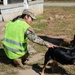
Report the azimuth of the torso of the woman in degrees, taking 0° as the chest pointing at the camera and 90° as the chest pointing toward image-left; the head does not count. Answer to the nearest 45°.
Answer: approximately 225°

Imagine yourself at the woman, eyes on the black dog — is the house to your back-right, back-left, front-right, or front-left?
back-left

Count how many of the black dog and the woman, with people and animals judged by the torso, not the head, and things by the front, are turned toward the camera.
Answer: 0

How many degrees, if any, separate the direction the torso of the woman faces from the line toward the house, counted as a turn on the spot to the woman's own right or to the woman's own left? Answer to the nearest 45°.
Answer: approximately 45° to the woman's own left

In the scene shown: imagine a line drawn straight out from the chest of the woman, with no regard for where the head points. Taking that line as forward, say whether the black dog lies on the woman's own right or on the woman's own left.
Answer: on the woman's own right
